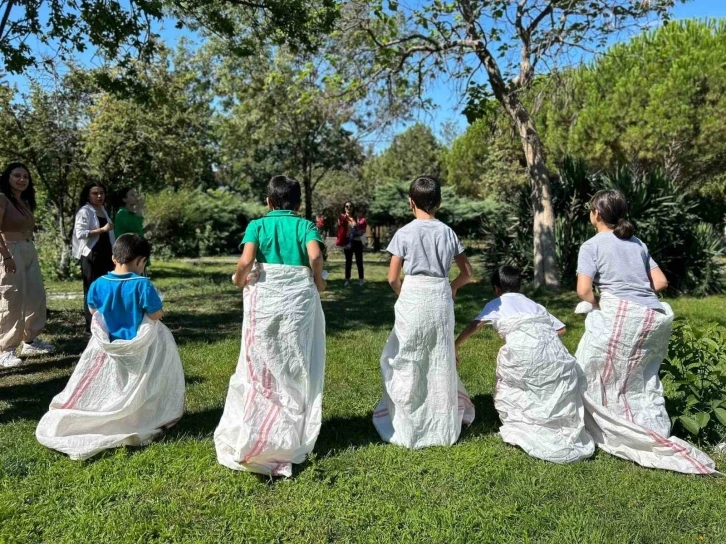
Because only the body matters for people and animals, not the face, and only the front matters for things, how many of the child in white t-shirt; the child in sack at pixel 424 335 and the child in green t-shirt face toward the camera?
0

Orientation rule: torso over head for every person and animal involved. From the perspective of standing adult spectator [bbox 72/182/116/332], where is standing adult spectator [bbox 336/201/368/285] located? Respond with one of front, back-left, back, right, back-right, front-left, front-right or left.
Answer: left

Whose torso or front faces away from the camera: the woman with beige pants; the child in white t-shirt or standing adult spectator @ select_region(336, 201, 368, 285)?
the child in white t-shirt

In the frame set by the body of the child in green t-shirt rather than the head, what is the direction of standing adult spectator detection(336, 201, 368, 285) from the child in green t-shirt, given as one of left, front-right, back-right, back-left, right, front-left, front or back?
front

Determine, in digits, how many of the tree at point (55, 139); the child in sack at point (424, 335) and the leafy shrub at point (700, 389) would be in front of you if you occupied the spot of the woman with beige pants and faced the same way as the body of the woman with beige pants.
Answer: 2

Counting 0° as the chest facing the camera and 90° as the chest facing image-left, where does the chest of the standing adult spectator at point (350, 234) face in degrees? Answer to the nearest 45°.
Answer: approximately 0°

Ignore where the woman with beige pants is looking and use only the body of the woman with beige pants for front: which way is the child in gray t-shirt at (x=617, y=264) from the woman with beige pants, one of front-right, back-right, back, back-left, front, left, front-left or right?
front

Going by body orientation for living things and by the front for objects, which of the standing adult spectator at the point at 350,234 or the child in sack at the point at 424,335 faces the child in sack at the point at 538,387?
the standing adult spectator

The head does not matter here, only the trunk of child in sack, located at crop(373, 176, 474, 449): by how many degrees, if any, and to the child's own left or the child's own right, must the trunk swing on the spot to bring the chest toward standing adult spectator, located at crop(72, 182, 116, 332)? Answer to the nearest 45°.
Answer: approximately 45° to the child's own left

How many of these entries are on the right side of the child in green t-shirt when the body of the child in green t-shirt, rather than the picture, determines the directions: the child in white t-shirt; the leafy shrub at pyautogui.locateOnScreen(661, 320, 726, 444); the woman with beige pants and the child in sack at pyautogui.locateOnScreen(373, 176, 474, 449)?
3

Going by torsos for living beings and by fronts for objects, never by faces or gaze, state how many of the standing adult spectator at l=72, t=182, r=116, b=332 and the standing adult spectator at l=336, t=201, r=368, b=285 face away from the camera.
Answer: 0

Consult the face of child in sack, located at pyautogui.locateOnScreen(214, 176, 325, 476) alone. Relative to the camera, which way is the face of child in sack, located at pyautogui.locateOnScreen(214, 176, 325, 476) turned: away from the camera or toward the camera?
away from the camera

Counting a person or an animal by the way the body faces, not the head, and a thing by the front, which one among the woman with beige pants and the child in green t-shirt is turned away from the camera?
the child in green t-shirt

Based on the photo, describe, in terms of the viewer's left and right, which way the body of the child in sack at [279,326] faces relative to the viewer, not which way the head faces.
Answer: facing away from the viewer

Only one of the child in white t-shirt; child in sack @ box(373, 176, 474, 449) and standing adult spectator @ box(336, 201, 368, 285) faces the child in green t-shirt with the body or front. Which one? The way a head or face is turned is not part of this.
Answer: the standing adult spectator

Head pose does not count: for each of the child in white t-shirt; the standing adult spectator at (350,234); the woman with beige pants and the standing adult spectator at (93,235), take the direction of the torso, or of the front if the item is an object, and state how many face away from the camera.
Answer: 1

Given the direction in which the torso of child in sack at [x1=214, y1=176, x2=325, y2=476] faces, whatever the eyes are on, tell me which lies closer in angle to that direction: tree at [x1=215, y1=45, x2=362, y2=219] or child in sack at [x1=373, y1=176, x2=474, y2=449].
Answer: the tree

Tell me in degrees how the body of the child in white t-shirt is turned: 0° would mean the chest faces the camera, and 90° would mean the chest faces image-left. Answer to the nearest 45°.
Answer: approximately 180°

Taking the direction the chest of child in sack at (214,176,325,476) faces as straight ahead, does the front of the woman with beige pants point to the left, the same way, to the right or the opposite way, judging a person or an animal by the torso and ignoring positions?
to the right
